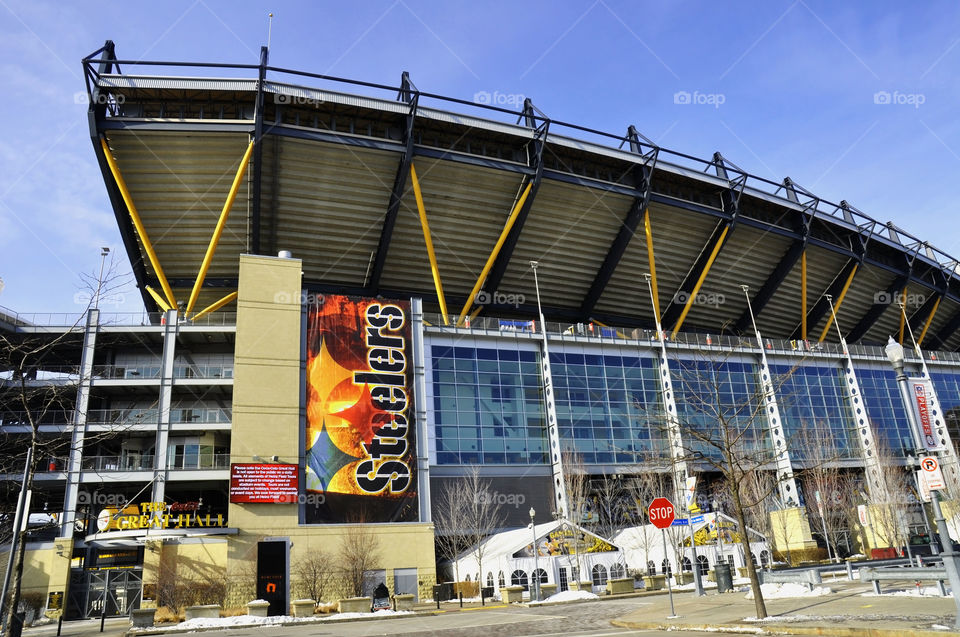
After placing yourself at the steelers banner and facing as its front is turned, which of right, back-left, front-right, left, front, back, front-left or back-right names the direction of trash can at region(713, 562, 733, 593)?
front-left

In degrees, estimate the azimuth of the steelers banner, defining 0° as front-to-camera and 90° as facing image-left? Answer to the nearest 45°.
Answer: approximately 0°

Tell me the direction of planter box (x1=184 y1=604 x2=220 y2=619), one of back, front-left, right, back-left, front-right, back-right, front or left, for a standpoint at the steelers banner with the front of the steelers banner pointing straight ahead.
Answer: front-right

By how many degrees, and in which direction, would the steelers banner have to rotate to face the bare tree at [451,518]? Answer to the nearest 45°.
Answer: approximately 135° to its left

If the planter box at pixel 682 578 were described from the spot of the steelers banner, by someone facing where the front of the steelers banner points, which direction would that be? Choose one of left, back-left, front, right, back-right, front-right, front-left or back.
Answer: left

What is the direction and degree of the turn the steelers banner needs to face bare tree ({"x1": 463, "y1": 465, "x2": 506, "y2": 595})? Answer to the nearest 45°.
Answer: approximately 135° to its left

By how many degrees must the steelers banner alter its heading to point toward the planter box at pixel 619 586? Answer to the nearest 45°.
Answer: approximately 45° to its left
